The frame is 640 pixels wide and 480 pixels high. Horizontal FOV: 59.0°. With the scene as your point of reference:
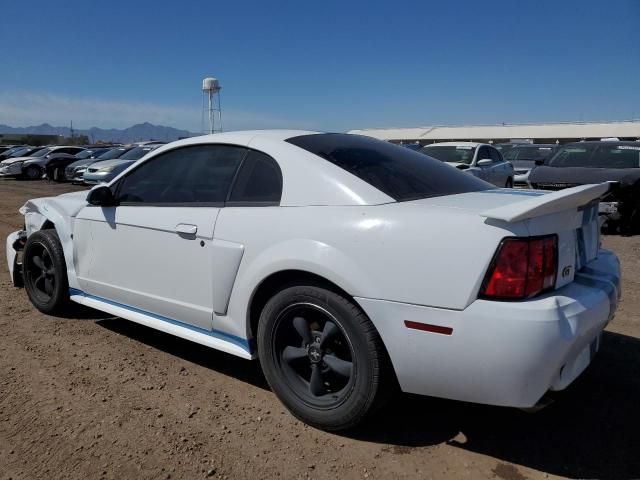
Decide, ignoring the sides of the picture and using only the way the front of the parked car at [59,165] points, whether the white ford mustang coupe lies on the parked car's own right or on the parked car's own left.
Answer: on the parked car's own left

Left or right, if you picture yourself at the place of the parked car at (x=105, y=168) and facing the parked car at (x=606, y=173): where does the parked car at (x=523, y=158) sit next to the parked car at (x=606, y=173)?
left

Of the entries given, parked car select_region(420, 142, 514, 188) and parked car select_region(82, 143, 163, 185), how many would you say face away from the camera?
0

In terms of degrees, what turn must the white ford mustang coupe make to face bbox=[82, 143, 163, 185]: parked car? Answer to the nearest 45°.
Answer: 0° — it already faces it

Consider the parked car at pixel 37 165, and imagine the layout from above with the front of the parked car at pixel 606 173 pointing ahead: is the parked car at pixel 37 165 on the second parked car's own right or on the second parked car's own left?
on the second parked car's own right

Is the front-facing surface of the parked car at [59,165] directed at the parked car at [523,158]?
no

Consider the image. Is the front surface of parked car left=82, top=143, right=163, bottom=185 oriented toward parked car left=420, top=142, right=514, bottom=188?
no

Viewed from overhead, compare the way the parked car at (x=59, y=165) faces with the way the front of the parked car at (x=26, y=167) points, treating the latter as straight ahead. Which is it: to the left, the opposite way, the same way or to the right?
the same way

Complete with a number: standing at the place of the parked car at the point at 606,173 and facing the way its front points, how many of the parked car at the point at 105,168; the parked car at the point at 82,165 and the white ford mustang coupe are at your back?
0

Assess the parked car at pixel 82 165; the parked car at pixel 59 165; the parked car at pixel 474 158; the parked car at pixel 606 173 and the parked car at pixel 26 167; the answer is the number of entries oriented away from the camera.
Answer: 0

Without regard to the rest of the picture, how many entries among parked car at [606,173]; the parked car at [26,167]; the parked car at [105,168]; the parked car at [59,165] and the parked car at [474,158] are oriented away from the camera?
0

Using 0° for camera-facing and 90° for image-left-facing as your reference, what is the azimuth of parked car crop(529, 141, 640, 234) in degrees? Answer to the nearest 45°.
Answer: approximately 45°

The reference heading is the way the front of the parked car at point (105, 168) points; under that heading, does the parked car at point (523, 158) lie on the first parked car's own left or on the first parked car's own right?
on the first parked car's own left

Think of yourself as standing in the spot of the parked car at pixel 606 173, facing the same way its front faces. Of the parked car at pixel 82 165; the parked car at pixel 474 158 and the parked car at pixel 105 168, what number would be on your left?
0

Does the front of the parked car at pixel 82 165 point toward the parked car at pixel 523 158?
no

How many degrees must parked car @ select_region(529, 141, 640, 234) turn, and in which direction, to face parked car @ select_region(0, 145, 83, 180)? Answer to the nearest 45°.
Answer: approximately 45° to its right

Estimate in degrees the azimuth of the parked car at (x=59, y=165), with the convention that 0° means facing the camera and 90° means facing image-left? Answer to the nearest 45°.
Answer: approximately 45°

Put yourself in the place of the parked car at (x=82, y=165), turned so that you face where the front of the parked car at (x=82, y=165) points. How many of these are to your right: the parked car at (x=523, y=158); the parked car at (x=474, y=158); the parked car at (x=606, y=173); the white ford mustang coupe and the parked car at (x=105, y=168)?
0

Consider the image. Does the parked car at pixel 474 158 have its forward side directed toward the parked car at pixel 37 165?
no
